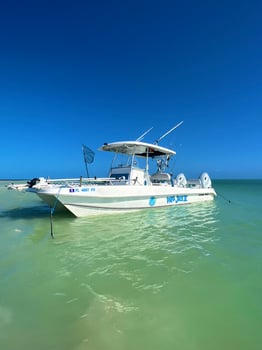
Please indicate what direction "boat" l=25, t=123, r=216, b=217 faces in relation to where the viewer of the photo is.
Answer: facing the viewer and to the left of the viewer
